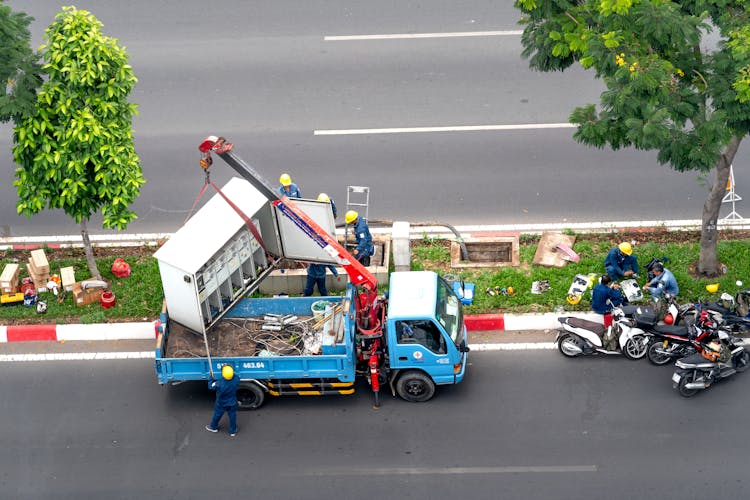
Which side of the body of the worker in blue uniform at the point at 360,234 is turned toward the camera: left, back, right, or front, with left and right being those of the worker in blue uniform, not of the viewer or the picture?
left

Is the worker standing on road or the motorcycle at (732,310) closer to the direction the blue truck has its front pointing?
the motorcycle

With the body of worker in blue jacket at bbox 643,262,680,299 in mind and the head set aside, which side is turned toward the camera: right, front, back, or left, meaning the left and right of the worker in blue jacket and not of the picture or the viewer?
left

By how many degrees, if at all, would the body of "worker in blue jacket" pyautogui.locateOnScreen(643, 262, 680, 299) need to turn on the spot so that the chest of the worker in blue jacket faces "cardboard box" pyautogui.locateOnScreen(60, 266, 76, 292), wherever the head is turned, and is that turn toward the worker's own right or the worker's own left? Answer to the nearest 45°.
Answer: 0° — they already face it

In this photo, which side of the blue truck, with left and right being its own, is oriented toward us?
right
